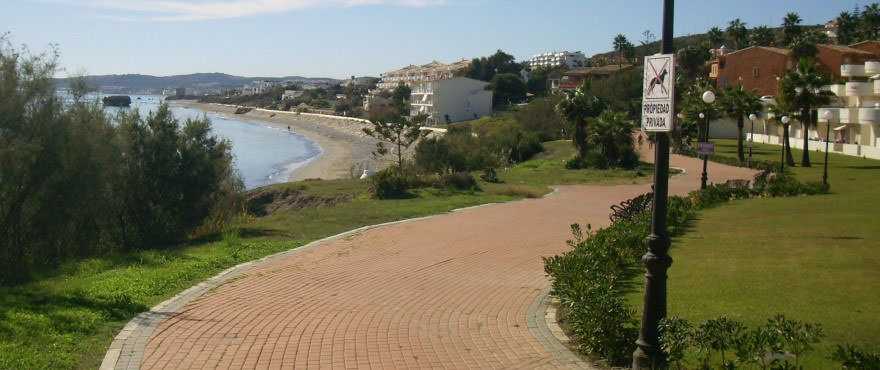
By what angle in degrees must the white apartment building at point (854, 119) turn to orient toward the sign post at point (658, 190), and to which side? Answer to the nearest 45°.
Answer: approximately 45° to its left

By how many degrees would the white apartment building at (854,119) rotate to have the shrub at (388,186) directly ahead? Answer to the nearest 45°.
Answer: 0° — it already faces it

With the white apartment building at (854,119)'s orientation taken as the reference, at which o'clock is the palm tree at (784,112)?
The palm tree is roughly at 11 o'clock from the white apartment building.

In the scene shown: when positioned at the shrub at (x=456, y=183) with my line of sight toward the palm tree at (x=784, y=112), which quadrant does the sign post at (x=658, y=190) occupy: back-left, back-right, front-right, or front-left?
back-right

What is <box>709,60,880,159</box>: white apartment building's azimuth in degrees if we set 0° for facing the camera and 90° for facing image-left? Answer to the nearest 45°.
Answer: approximately 45°

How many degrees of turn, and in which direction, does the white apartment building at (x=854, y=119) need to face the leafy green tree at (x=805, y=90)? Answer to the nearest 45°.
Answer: approximately 45° to its left

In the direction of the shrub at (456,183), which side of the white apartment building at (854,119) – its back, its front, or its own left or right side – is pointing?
front

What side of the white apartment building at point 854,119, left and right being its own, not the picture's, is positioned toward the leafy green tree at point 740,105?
front

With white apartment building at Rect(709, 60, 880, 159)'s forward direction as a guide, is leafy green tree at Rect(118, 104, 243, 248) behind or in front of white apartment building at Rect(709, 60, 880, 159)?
in front

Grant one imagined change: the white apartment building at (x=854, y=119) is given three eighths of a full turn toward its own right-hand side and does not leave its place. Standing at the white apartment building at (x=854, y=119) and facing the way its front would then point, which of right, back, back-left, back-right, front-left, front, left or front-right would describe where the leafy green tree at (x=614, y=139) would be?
back-left
